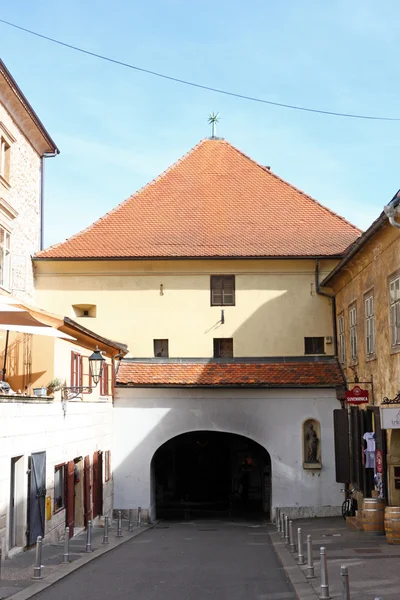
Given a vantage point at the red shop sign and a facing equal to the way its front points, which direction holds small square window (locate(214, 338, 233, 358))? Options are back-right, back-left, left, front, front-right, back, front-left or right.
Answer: back-right

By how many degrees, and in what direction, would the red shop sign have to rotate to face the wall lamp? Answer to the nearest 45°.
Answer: approximately 90° to its right

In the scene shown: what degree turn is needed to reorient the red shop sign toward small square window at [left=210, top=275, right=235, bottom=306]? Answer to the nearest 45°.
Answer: approximately 135° to its right

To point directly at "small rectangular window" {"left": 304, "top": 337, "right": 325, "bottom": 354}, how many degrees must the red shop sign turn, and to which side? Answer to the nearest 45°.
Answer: approximately 180°

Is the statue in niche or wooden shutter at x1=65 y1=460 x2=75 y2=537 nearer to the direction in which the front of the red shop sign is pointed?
the wooden shutter

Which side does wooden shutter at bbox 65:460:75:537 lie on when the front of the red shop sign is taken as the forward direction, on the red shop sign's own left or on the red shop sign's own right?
on the red shop sign's own right

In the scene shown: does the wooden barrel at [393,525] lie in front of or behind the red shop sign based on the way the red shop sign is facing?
in front

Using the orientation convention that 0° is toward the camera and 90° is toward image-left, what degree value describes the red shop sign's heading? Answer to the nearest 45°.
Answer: approximately 0°

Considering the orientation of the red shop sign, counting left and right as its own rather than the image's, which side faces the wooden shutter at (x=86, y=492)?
right

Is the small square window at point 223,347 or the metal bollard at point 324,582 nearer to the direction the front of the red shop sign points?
the metal bollard

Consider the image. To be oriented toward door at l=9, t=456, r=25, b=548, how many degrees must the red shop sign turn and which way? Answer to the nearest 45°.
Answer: approximately 45° to its right

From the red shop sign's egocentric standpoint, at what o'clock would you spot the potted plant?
The potted plant is roughly at 2 o'clock from the red shop sign.

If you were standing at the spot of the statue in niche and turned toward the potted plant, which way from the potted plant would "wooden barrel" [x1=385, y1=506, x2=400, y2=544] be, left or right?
left

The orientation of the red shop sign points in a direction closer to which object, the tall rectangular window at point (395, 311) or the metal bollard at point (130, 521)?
the tall rectangular window

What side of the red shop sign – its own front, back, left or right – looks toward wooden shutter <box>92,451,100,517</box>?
right
